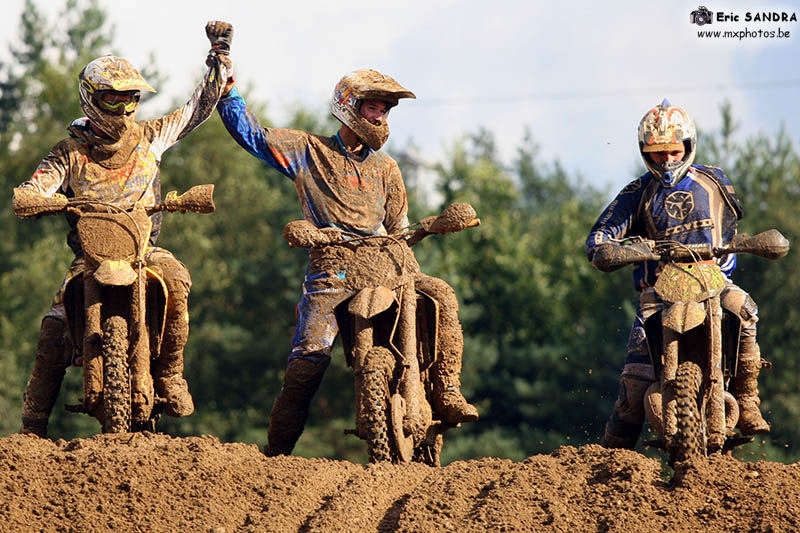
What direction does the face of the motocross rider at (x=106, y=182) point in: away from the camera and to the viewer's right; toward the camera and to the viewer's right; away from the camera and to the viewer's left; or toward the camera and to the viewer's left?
toward the camera and to the viewer's right

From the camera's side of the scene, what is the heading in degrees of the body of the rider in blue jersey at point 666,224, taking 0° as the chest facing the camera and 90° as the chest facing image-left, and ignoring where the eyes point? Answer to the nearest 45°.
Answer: approximately 0°

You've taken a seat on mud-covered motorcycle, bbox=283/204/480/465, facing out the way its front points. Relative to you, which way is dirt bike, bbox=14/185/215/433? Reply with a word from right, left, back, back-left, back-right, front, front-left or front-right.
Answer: right

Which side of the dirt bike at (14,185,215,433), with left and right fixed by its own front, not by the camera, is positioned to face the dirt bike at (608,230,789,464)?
left

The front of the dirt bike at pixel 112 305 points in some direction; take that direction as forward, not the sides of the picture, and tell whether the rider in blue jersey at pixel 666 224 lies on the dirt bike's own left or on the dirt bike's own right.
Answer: on the dirt bike's own left

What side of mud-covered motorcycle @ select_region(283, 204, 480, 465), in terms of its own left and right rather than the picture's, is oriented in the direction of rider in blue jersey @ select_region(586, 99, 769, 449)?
left

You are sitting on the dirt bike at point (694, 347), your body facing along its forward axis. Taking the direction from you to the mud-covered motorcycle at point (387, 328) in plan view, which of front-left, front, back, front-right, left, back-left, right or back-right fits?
right

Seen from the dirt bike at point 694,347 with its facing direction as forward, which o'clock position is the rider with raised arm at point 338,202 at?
The rider with raised arm is roughly at 3 o'clock from the dirt bike.

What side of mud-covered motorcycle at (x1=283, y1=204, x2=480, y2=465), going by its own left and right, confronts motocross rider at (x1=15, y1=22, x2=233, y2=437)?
right
